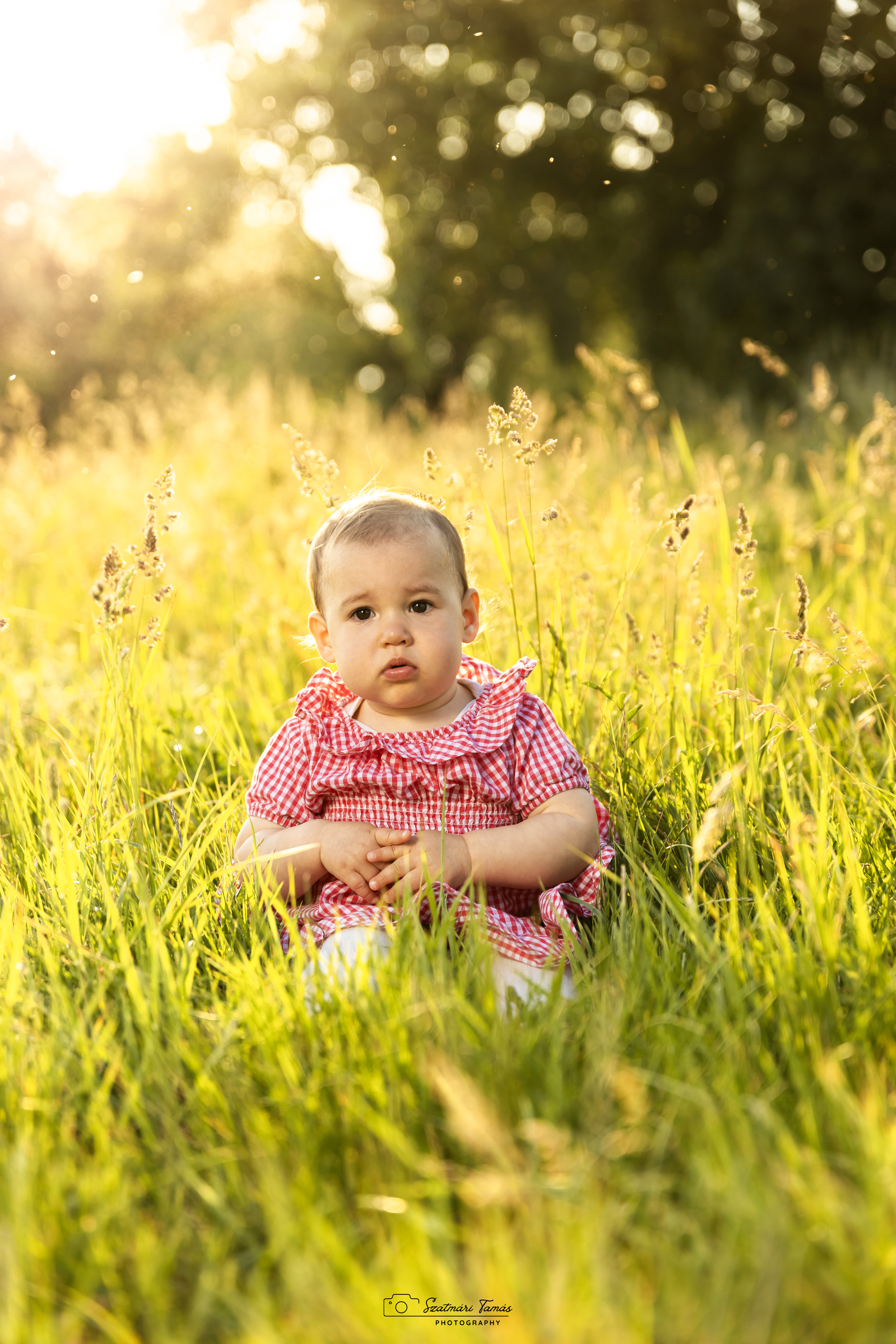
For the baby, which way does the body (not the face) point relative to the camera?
toward the camera

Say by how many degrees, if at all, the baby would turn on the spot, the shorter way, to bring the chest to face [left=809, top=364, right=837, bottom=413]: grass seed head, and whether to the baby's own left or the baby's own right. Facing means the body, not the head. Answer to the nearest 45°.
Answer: approximately 135° to the baby's own left

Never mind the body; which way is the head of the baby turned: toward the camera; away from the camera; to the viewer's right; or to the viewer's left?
toward the camera

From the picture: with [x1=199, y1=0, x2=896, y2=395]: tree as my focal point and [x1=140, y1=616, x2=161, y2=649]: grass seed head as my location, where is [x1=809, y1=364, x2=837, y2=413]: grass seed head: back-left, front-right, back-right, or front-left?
front-right

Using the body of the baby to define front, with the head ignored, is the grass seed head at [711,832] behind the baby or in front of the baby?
in front
